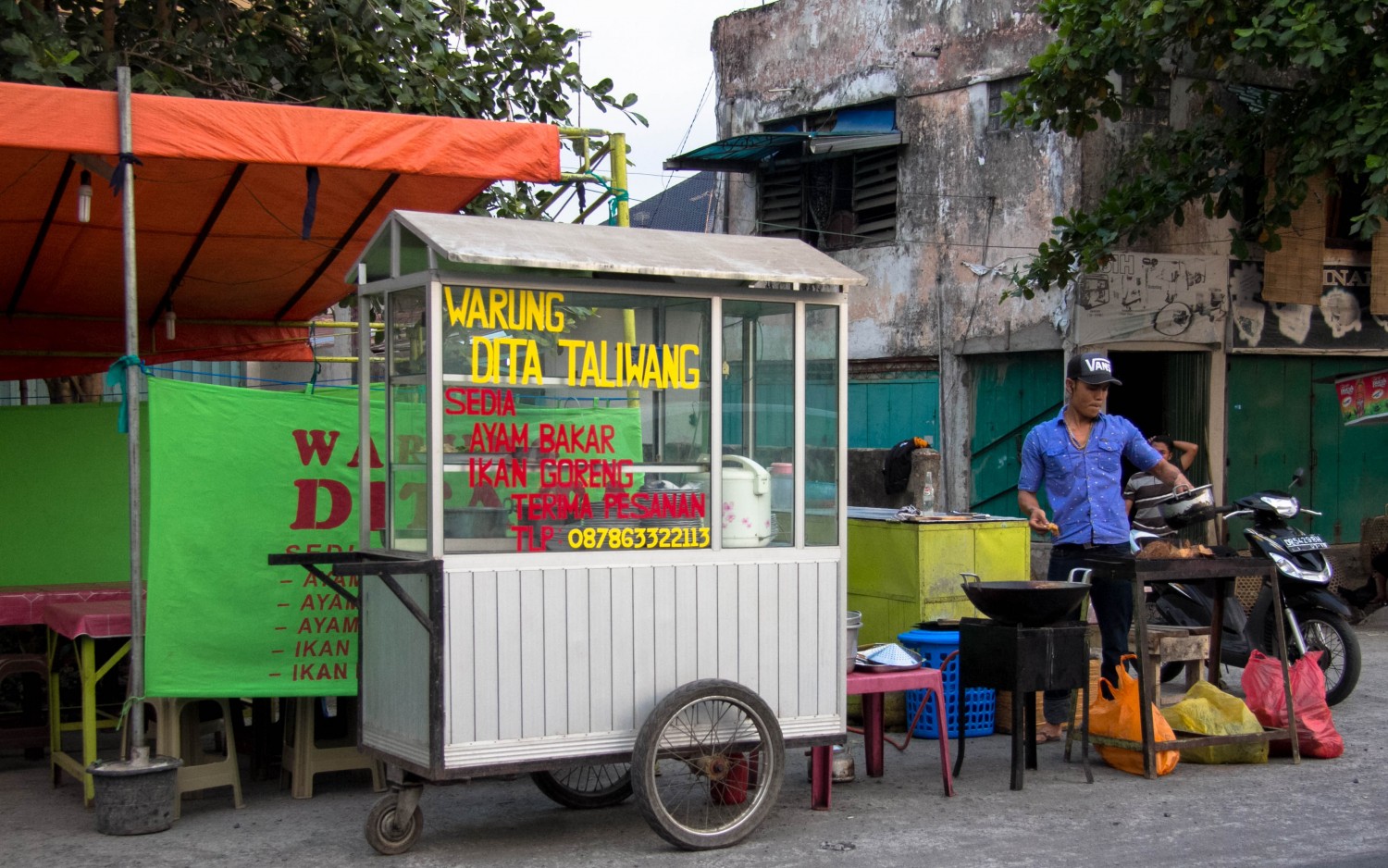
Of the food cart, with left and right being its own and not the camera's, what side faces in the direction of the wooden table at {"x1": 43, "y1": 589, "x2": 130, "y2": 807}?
right

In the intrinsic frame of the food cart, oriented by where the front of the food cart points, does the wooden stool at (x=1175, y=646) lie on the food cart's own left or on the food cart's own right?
on the food cart's own left

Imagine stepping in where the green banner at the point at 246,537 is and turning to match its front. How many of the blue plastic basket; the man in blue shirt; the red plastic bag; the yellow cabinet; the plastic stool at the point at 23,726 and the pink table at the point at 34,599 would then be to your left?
4

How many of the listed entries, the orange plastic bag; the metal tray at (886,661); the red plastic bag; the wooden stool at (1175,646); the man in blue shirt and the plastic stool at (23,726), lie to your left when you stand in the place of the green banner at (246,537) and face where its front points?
5

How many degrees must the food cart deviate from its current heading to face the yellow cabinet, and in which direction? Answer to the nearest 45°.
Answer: approximately 135° to its left

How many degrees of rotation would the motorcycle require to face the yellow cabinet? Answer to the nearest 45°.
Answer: approximately 90° to its right

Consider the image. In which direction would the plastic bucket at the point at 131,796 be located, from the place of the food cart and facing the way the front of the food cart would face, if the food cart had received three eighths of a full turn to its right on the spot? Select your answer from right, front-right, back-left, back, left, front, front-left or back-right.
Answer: front-left

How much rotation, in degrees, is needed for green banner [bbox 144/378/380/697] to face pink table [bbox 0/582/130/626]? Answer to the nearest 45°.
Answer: approximately 135° to its right

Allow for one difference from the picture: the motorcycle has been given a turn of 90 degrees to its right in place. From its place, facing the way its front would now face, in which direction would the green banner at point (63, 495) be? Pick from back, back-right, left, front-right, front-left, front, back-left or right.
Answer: front

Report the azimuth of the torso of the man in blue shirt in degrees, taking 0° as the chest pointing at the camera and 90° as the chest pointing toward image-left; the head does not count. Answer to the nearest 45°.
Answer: approximately 0°

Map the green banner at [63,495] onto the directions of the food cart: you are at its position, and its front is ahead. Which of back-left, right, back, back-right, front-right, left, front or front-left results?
back-right

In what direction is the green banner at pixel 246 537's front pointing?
toward the camera

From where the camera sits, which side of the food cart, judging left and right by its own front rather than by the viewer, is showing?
front

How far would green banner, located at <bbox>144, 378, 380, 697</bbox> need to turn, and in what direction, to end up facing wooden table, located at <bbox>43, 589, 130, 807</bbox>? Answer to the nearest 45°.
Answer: approximately 90° to its right
